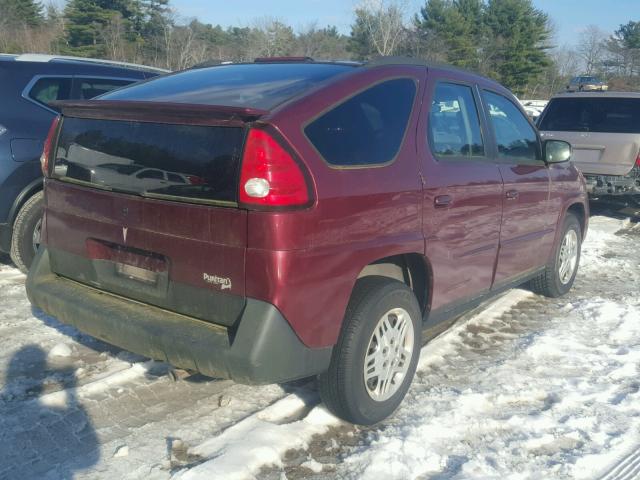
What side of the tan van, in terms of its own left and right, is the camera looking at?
back

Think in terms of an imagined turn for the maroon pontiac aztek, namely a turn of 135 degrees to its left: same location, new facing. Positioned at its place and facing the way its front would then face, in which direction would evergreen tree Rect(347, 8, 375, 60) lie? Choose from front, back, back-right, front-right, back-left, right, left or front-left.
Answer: right

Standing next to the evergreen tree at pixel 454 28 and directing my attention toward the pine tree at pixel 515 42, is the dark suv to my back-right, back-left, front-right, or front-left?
back-right

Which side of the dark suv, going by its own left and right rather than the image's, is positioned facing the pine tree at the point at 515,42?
front

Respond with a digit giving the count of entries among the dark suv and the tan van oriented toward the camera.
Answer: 0

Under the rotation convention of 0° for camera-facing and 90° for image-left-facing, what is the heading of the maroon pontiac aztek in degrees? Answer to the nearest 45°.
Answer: approximately 225°

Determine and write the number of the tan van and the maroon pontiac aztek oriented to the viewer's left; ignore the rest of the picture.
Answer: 0

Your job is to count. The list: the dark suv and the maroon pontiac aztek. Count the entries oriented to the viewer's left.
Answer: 0

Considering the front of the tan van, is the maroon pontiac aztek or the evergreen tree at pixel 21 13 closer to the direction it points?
the evergreen tree

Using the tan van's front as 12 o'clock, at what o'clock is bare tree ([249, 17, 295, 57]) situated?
The bare tree is roughly at 11 o'clock from the tan van.

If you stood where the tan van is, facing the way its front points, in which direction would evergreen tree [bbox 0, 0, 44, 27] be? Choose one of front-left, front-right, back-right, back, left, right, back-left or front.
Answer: front-left

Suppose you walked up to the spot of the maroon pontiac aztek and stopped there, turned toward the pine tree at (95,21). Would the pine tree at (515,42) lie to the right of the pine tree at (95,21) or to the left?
right

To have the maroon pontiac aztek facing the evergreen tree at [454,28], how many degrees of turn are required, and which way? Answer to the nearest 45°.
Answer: approximately 45° to its left

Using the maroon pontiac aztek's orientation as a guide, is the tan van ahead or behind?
ahead

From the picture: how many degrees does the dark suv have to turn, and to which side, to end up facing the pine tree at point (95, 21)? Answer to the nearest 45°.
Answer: approximately 45° to its left

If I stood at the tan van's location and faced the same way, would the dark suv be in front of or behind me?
behind

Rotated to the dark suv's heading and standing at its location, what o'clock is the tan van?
The tan van is roughly at 1 o'clock from the dark suv.

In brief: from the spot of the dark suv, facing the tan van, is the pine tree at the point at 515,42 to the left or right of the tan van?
left
